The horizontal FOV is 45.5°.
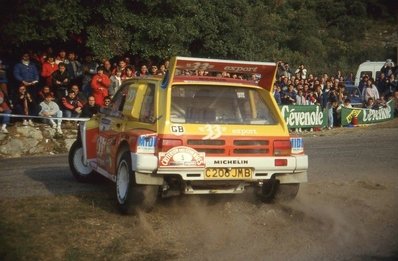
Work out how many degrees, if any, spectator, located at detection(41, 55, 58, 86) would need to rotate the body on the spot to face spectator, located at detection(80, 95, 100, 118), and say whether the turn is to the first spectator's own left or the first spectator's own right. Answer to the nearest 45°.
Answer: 0° — they already face them

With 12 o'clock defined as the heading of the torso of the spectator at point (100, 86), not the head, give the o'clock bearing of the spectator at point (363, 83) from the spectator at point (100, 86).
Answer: the spectator at point (363, 83) is roughly at 8 o'clock from the spectator at point (100, 86).

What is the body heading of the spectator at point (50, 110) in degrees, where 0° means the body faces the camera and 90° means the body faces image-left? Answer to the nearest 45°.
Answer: approximately 315°

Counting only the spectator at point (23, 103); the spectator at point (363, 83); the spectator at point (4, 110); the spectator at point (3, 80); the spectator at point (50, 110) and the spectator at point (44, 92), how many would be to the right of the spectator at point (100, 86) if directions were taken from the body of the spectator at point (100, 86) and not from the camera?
5

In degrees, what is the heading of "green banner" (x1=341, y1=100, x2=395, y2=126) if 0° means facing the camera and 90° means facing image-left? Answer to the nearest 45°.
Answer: approximately 0°

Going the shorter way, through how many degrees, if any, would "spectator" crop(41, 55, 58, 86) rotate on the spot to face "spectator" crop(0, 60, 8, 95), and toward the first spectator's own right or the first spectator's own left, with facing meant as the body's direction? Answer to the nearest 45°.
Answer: approximately 135° to the first spectator's own right

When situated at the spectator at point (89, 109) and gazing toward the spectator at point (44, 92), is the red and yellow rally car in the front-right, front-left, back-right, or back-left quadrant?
back-left

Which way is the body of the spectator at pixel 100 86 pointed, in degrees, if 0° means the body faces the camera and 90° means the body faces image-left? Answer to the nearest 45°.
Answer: approximately 0°
